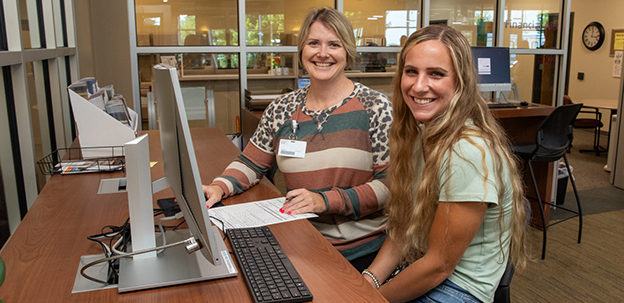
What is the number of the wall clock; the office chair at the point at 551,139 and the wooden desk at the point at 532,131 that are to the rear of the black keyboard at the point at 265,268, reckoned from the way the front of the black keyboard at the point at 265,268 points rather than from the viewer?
0

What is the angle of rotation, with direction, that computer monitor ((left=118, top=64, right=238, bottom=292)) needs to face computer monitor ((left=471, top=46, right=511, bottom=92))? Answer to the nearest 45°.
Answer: approximately 45° to its left

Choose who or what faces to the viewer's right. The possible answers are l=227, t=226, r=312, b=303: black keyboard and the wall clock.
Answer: the black keyboard

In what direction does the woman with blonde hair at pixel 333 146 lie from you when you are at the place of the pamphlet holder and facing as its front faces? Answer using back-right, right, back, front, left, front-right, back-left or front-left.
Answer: front-right

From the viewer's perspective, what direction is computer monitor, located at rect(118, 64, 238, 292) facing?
to the viewer's right

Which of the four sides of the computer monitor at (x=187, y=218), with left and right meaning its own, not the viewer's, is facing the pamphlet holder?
left

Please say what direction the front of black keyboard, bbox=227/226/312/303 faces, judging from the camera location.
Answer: facing to the right of the viewer

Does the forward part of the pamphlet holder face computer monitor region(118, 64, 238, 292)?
no

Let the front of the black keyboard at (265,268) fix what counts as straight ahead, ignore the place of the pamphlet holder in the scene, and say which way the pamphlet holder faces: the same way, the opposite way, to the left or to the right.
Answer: the same way

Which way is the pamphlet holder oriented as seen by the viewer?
to the viewer's right

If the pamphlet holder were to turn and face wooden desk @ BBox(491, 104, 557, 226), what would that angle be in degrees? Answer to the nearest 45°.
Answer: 0° — it already faces it

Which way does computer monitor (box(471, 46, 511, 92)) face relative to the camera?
toward the camera

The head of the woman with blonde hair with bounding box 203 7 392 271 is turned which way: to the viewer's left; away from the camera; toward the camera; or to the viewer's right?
toward the camera

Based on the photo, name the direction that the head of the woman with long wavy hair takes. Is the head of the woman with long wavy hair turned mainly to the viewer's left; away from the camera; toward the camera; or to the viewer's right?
toward the camera

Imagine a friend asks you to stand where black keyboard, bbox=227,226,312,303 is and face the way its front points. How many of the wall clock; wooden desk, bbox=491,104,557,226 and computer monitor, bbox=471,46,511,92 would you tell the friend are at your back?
0

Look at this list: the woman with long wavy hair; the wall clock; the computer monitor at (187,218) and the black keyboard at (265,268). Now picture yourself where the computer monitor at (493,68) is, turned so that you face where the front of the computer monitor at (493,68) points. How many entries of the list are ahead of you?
3

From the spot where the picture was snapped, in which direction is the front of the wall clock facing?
facing the viewer and to the left of the viewer
